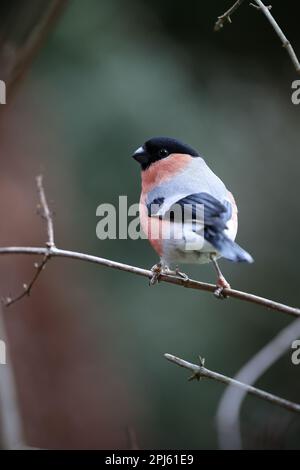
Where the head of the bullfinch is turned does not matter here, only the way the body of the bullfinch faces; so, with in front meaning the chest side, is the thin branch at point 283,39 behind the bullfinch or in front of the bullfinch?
behind

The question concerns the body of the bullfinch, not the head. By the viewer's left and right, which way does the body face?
facing away from the viewer and to the left of the viewer

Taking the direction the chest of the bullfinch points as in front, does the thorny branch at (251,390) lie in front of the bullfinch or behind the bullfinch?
behind

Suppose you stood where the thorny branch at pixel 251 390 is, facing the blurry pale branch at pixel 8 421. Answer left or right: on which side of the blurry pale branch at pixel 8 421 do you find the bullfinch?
right

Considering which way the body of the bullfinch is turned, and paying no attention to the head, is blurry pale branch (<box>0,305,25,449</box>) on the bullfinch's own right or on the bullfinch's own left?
on the bullfinch's own left
